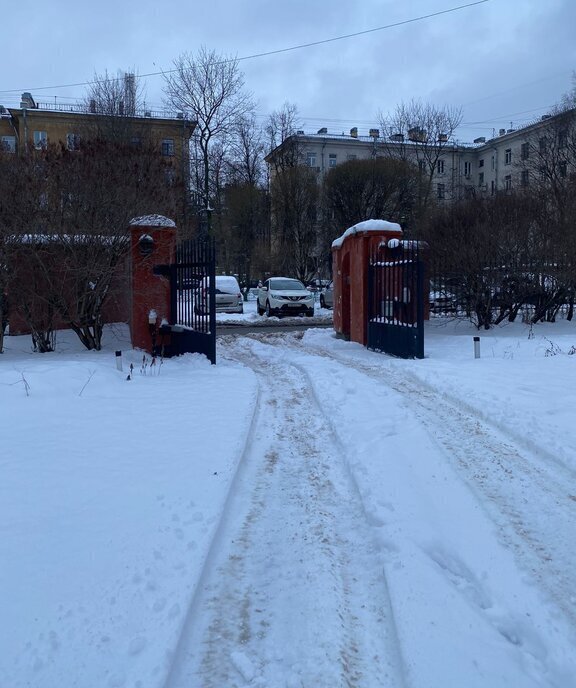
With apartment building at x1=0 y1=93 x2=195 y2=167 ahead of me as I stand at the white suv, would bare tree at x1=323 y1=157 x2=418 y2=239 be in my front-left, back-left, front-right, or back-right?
front-right

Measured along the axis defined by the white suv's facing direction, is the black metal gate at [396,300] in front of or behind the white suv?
in front

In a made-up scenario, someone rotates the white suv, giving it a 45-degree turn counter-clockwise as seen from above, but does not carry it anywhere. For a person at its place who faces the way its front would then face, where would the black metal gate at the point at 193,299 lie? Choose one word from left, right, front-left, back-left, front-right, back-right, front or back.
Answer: right

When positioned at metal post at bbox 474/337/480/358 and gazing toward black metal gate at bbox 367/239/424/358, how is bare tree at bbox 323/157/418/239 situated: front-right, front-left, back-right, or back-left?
front-right

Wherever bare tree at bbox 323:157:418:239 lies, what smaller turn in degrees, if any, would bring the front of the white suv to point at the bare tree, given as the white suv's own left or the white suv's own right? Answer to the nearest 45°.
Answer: approximately 135° to the white suv's own left

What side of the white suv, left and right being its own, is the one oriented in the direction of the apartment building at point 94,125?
back

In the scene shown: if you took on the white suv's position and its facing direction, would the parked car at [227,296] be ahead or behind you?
behind

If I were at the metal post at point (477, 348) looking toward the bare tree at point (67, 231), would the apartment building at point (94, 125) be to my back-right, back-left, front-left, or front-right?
front-right

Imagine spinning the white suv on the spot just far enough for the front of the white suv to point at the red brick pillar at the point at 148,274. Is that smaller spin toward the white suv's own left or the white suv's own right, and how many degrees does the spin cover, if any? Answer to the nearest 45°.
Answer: approximately 45° to the white suv's own right

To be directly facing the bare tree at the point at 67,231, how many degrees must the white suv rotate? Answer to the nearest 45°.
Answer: approximately 45° to its right

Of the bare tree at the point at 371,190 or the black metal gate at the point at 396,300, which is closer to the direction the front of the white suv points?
the black metal gate

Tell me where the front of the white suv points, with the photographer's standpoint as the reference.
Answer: facing the viewer and to the right of the viewer

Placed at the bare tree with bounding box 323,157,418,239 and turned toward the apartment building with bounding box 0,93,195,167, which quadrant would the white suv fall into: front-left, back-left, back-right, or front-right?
front-left

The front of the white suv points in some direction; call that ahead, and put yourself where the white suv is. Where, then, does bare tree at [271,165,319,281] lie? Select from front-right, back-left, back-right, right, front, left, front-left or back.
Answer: back-left
